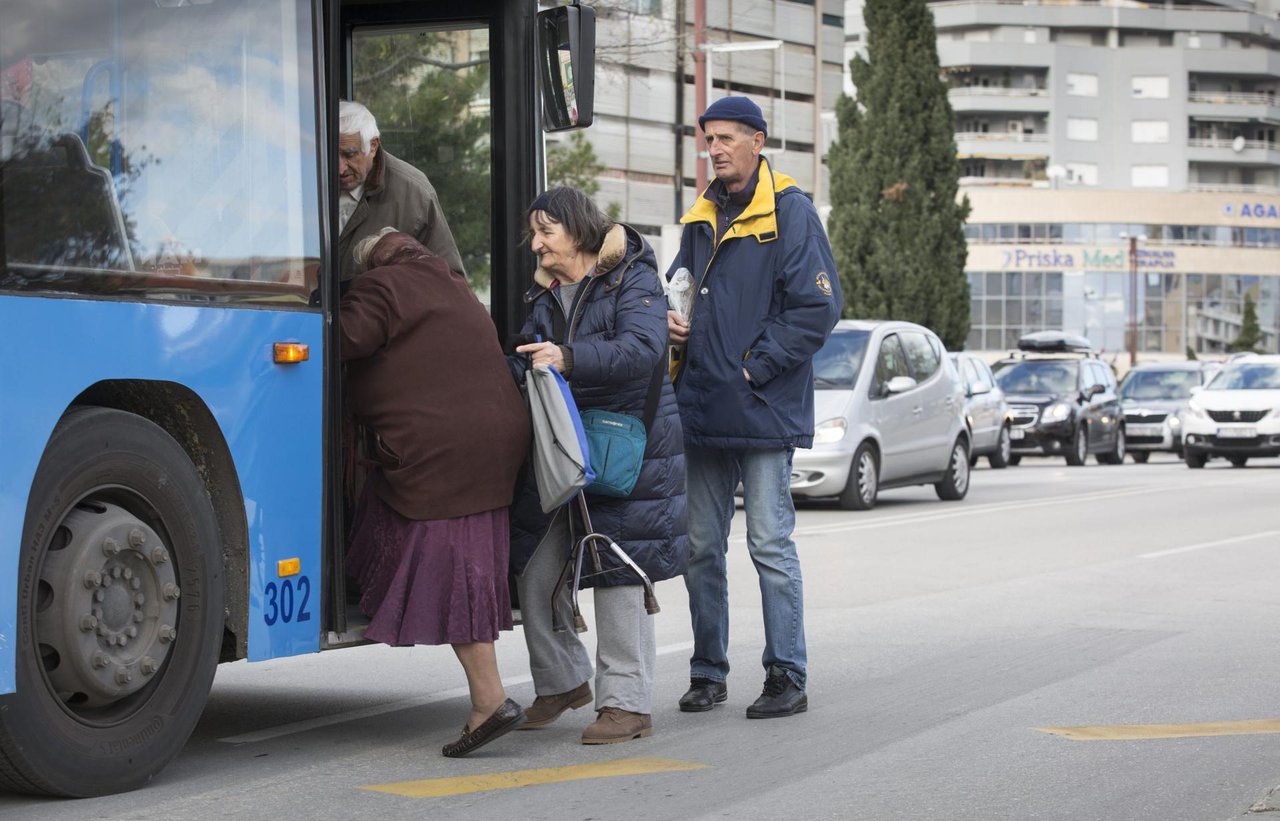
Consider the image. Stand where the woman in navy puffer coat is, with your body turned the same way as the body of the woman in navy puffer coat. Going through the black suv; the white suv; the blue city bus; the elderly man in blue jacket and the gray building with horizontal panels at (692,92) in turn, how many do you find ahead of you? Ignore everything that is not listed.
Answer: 1

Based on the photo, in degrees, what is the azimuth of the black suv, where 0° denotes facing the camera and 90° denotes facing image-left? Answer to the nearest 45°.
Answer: approximately 45°

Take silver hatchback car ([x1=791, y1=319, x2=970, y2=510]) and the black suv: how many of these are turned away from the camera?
0

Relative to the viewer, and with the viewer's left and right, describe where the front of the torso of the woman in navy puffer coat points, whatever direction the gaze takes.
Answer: facing the viewer and to the left of the viewer

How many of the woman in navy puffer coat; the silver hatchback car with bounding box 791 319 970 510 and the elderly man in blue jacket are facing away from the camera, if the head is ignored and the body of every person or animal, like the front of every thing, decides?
0

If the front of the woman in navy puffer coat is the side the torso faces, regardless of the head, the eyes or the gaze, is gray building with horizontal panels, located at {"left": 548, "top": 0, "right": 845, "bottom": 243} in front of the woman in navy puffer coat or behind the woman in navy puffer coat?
behind

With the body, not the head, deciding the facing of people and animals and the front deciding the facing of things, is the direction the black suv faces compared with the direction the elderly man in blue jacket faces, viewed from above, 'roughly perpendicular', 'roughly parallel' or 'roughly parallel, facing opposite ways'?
roughly parallel

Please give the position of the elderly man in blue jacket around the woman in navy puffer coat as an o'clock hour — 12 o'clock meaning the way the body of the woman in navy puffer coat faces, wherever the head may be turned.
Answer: The elderly man in blue jacket is roughly at 6 o'clock from the woman in navy puffer coat.

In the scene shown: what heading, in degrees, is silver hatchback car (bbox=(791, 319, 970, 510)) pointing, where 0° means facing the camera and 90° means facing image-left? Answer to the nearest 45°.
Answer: approximately 45°

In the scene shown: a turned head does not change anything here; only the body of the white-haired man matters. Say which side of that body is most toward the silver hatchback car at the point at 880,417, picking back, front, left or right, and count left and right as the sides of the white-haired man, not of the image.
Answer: back

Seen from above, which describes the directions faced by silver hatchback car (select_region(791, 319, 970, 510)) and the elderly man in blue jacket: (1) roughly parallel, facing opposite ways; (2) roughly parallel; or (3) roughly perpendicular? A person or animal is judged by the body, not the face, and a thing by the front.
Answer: roughly parallel
